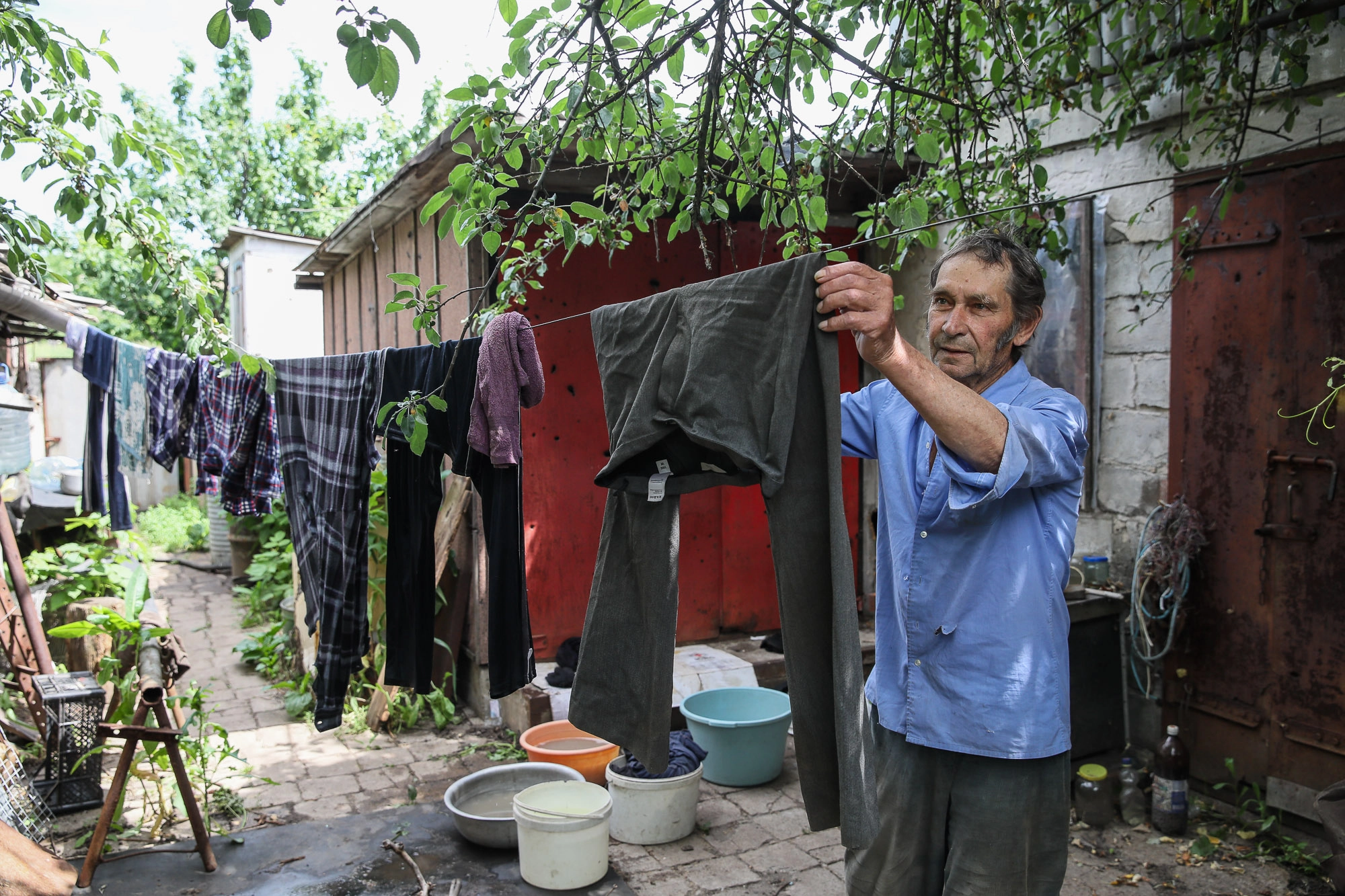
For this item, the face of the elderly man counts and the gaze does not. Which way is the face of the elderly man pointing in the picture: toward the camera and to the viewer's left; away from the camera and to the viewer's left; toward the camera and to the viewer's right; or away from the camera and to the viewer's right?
toward the camera and to the viewer's left

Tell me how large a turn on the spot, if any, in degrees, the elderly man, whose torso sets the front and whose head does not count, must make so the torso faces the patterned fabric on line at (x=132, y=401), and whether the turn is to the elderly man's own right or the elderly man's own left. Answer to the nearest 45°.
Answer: approximately 45° to the elderly man's own right

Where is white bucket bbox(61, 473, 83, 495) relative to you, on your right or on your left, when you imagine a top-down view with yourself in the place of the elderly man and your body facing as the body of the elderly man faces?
on your right

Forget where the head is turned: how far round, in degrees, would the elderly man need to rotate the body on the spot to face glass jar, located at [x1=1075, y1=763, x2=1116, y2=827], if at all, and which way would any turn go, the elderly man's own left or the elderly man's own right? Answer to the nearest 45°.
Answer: approximately 135° to the elderly man's own right

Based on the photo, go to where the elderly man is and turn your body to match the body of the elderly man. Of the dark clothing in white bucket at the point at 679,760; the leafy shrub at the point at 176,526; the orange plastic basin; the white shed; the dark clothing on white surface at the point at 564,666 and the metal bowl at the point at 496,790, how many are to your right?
6

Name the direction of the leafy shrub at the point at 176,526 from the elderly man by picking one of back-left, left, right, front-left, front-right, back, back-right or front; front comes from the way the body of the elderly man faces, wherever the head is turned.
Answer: right

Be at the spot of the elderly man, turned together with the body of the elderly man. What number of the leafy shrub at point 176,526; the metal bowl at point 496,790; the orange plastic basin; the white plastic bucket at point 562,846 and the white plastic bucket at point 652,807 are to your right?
5

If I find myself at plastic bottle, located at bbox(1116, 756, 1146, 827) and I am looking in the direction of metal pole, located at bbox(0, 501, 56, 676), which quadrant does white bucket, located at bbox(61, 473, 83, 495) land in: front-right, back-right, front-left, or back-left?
front-right

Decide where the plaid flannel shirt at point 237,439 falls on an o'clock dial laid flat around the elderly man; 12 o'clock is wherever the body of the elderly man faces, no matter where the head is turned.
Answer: The plaid flannel shirt is roughly at 2 o'clock from the elderly man.

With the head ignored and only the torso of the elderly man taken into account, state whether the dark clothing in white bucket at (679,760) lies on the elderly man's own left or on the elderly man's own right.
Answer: on the elderly man's own right

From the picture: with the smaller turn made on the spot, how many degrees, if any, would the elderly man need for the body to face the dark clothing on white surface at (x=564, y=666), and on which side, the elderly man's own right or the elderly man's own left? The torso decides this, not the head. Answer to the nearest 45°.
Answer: approximately 90° to the elderly man's own right

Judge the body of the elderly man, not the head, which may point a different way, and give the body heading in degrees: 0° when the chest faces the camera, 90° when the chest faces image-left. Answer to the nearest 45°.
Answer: approximately 45°

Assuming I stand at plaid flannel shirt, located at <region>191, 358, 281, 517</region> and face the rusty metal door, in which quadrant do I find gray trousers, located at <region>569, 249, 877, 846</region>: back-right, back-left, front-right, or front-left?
front-right

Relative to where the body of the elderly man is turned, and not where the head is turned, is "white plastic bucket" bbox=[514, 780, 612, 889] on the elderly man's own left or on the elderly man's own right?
on the elderly man's own right
